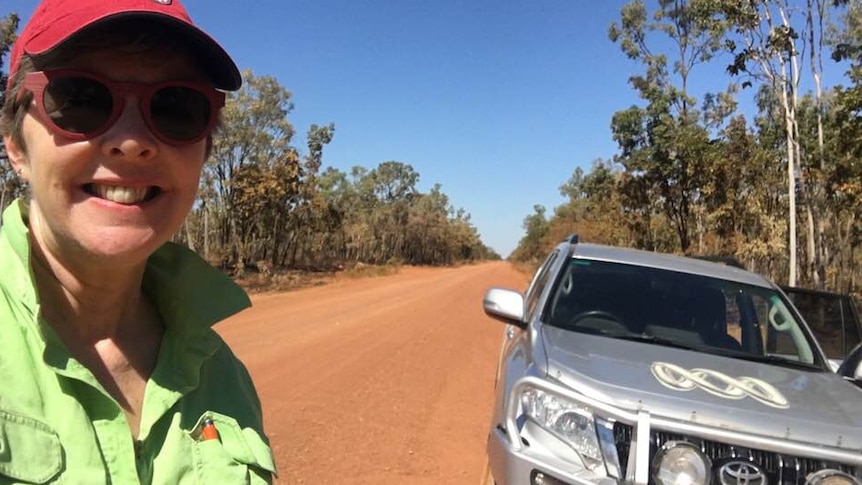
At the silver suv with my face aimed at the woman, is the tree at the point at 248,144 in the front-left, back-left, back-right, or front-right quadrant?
back-right

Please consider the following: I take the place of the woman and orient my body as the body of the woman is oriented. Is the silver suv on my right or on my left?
on my left

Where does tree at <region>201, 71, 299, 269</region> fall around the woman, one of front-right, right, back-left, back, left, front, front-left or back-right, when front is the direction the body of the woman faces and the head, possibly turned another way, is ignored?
back

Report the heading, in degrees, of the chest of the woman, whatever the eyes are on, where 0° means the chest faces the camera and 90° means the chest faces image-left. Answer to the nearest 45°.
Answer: approximately 0°
